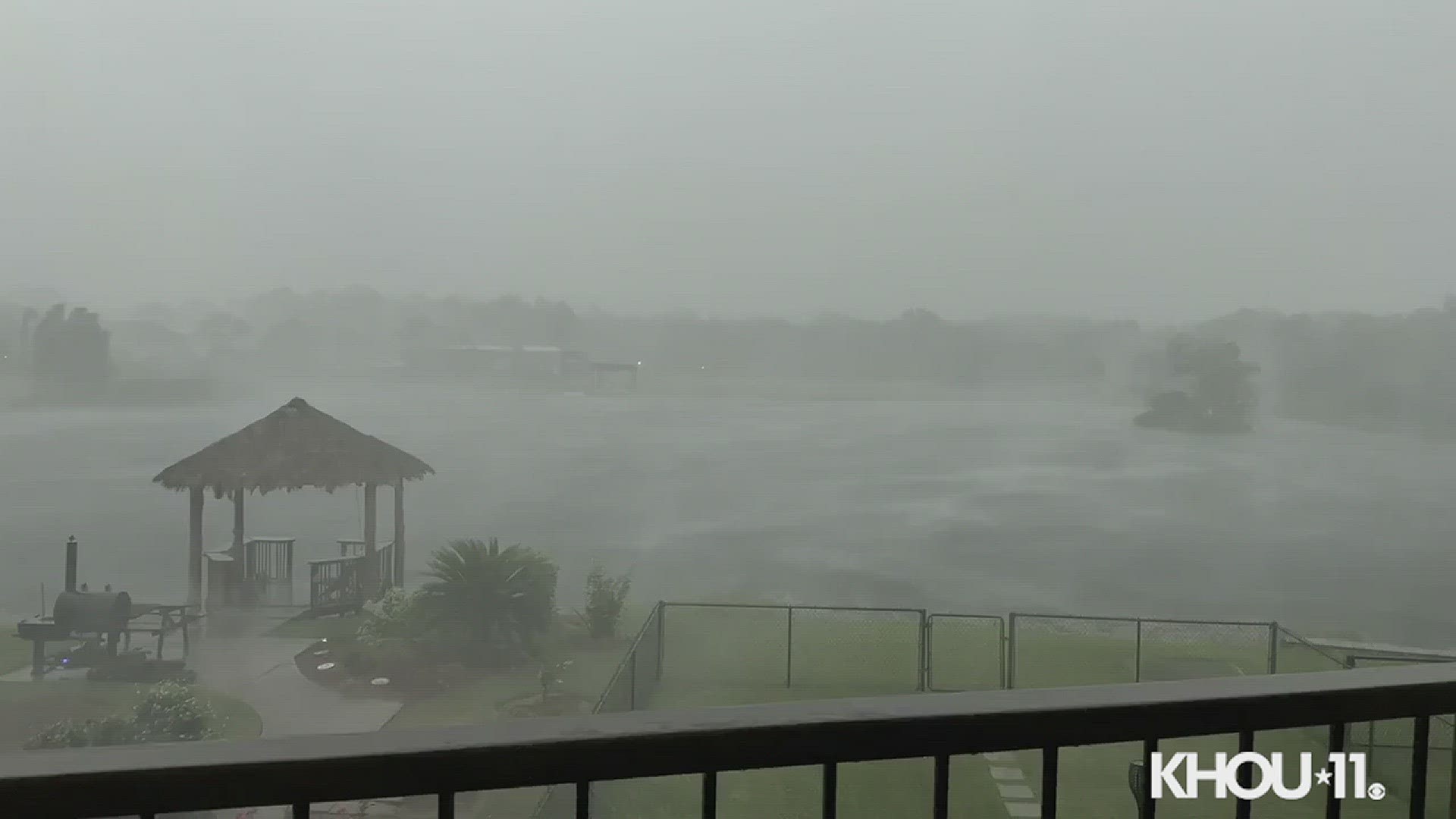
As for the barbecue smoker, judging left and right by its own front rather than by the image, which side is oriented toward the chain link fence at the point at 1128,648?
left

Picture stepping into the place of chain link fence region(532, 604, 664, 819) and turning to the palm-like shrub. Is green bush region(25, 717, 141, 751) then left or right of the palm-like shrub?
left

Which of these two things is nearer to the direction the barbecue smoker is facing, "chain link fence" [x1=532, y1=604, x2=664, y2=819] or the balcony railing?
the balcony railing

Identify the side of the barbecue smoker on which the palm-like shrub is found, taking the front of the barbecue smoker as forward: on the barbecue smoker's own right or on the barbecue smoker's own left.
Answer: on the barbecue smoker's own left

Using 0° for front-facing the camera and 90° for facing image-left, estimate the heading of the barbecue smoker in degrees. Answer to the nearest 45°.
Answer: approximately 45°

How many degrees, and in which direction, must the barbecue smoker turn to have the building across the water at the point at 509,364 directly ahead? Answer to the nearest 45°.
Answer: approximately 135° to its left

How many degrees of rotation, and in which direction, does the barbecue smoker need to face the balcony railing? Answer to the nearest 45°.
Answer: approximately 45° to its left

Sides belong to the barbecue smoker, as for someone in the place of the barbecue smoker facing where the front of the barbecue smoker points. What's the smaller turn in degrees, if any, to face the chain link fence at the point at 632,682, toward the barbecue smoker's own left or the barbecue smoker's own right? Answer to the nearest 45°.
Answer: approximately 90° to the barbecue smoker's own left
